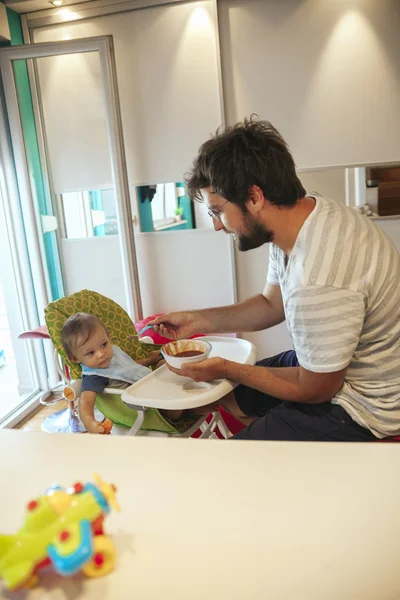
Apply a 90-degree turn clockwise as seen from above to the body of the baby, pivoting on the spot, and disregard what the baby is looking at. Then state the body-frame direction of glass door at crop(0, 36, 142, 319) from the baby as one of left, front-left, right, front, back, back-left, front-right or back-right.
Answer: back-right

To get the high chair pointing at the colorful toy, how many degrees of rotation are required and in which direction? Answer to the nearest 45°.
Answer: approximately 45° to its right

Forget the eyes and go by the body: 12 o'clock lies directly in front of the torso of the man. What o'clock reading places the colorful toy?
The colorful toy is roughly at 10 o'clock from the man.

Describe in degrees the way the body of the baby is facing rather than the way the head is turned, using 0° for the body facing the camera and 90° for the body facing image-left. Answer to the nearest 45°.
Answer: approximately 315°

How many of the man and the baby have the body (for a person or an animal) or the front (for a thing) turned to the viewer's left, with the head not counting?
1

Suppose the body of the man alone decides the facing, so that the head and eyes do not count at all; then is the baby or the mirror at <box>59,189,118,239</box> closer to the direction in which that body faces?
the baby

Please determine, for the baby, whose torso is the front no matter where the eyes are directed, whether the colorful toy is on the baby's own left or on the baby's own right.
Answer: on the baby's own right

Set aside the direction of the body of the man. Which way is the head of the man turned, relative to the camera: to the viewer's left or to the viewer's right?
to the viewer's left

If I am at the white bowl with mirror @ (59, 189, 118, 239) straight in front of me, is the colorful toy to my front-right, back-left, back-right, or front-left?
back-left

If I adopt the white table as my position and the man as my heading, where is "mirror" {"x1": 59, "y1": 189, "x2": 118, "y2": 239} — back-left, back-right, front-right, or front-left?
front-left

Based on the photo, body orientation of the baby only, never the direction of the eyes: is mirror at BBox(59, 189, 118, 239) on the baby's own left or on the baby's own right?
on the baby's own left

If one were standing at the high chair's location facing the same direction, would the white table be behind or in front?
in front

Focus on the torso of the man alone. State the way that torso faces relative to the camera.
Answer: to the viewer's left

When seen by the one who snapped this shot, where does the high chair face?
facing the viewer and to the right of the viewer

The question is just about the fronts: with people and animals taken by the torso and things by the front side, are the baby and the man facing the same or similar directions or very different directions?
very different directions

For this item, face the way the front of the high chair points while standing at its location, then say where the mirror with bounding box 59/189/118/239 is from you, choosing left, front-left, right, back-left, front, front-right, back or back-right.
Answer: back-left

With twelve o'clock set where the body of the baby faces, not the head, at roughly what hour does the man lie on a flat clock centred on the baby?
The man is roughly at 12 o'clock from the baby.

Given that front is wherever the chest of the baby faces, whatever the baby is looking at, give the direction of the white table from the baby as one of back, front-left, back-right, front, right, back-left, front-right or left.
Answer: front-right

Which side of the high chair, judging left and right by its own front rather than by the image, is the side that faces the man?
front
